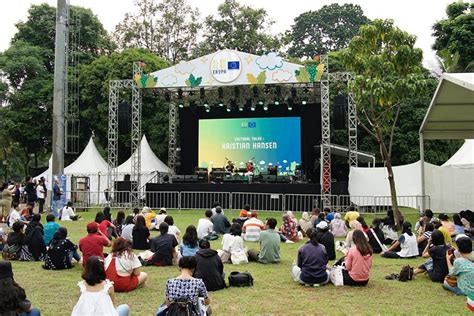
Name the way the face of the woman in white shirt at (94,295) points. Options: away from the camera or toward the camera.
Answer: away from the camera

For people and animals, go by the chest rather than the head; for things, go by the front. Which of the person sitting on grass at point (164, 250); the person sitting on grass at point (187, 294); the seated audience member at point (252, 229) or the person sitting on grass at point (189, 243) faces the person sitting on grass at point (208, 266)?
the person sitting on grass at point (187, 294)

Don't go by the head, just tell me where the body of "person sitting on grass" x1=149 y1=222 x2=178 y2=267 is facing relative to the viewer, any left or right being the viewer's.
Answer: facing away from the viewer

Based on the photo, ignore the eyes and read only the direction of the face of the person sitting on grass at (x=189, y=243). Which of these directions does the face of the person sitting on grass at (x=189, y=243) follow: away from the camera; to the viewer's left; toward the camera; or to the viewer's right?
away from the camera

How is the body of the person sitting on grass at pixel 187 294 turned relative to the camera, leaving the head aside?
away from the camera

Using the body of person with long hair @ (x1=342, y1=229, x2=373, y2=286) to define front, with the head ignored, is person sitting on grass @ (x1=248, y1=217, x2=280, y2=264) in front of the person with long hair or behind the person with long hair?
in front

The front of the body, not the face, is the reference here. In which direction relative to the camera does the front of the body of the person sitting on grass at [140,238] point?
away from the camera

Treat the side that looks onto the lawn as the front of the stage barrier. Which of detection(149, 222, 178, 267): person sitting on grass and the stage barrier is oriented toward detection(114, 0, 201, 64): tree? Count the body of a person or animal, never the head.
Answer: the person sitting on grass

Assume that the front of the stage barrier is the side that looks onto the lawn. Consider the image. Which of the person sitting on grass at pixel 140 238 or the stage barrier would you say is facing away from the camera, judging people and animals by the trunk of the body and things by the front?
the person sitting on grass

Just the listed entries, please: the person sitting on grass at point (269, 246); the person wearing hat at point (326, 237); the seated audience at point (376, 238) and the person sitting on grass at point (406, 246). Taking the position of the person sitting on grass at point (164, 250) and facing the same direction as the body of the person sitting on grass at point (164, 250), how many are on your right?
4

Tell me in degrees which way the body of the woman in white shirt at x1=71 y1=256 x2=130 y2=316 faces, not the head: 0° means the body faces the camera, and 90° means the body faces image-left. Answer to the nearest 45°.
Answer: approximately 180°

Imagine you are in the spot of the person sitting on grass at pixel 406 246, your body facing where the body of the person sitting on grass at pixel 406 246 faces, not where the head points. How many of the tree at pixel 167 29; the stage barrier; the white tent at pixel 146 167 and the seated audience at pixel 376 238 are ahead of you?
4

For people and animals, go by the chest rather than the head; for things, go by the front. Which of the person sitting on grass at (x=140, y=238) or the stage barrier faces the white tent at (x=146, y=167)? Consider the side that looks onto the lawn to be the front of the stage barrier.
the person sitting on grass

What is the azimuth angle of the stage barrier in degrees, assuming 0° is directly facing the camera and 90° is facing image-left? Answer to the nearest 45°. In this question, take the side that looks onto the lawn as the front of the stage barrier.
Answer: approximately 0°

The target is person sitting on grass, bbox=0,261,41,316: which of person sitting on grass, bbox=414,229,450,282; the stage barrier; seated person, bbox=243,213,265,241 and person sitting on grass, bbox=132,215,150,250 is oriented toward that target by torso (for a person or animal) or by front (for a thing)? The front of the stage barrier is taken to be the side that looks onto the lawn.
the stage barrier

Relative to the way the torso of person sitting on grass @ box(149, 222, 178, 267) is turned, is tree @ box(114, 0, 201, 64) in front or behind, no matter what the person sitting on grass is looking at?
in front

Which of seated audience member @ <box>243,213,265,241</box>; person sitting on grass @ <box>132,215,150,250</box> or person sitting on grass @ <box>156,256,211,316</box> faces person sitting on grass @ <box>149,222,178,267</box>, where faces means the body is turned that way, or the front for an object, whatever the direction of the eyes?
person sitting on grass @ <box>156,256,211,316</box>
